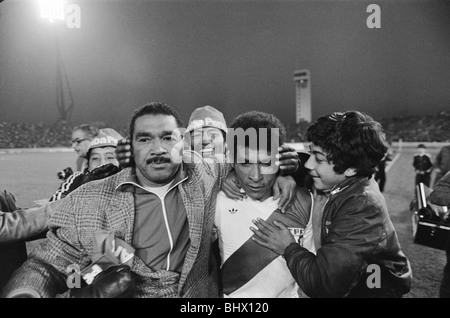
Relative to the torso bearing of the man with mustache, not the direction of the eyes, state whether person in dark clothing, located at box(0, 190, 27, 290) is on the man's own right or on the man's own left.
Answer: on the man's own right

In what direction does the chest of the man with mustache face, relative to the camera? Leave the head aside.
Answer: toward the camera

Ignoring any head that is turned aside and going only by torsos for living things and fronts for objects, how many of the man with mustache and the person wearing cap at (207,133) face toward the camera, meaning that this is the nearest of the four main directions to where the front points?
2

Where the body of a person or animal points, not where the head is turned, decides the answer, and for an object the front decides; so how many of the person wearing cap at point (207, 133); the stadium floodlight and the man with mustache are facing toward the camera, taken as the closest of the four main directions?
3

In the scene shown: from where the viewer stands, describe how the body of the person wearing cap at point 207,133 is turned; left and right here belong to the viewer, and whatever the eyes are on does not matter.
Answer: facing the viewer

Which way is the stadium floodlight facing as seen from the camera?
toward the camera

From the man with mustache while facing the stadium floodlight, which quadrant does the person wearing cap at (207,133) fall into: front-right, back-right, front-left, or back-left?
front-right

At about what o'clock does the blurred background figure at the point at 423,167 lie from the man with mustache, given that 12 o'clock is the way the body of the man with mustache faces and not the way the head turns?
The blurred background figure is roughly at 8 o'clock from the man with mustache.

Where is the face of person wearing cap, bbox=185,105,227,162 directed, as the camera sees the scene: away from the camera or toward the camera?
toward the camera

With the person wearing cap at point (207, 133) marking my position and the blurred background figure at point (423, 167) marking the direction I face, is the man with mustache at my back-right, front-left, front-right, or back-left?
back-right
